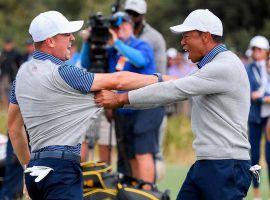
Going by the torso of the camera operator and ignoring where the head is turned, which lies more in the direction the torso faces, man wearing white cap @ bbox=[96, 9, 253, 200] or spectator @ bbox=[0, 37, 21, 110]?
the man wearing white cap

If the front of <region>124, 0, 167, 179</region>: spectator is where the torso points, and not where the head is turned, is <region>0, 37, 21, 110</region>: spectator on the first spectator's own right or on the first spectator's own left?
on the first spectator's own right

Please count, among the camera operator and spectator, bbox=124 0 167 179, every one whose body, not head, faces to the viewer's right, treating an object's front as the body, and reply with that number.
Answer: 0

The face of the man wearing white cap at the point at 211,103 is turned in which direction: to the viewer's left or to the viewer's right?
to the viewer's left

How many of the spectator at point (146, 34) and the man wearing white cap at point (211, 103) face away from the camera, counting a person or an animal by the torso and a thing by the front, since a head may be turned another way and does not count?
0

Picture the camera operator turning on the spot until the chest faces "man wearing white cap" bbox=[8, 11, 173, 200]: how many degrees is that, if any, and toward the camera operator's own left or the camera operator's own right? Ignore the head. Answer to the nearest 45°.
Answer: approximately 45° to the camera operator's own left

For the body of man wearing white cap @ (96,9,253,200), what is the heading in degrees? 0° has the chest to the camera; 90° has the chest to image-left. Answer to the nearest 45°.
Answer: approximately 90°
